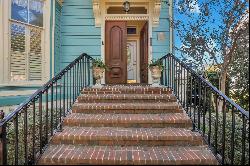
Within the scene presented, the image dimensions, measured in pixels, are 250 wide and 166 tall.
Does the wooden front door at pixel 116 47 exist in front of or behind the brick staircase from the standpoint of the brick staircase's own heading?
behind

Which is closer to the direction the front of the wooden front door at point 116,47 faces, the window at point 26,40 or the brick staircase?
the brick staircase

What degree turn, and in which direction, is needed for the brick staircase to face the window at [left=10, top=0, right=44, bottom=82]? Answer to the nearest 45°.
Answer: approximately 135° to its right

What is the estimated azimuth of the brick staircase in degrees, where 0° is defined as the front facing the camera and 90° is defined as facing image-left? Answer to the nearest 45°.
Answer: approximately 0°

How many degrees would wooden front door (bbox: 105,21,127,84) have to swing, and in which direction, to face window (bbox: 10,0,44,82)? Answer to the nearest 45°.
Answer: approximately 45° to its right

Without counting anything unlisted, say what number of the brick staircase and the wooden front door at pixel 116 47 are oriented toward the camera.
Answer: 2

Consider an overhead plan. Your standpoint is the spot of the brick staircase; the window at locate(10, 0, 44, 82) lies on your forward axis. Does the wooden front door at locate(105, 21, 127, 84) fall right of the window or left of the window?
right

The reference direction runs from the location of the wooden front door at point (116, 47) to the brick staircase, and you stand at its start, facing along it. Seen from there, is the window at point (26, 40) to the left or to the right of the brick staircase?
right

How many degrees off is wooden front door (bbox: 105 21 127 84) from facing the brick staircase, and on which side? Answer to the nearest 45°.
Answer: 0° — it already faces it
